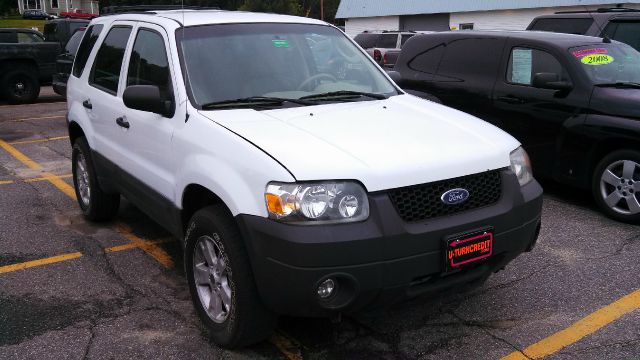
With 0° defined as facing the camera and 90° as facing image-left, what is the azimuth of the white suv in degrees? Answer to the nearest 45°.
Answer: approximately 315°

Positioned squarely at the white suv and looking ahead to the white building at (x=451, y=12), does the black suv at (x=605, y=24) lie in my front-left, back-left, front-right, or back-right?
front-right

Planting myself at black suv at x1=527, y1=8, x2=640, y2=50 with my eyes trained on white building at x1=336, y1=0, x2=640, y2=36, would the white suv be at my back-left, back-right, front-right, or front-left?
back-left

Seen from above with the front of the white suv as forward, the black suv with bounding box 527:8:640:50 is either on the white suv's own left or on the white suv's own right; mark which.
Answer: on the white suv's own left

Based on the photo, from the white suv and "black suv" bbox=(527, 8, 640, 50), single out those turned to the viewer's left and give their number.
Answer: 0

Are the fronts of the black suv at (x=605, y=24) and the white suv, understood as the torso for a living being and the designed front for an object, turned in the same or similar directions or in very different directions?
same or similar directions

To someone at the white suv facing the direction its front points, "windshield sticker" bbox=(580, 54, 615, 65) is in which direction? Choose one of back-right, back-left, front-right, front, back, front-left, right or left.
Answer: left

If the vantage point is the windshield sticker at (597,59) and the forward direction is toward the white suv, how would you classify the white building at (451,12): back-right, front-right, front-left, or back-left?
back-right
